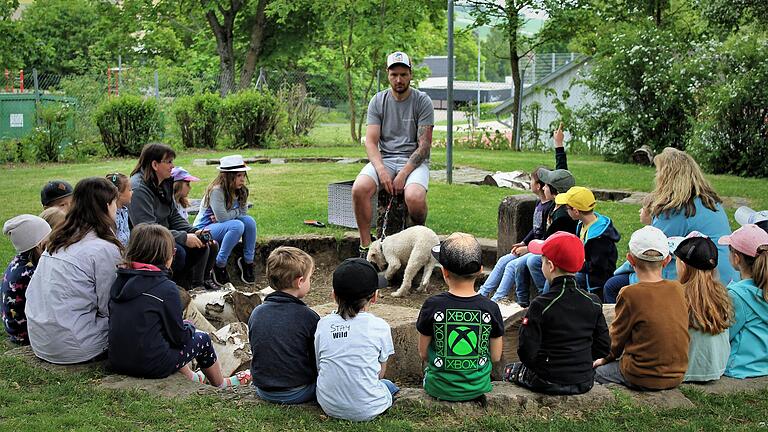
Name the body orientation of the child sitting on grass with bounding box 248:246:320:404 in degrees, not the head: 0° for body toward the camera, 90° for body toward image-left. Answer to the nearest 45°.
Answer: approximately 180°

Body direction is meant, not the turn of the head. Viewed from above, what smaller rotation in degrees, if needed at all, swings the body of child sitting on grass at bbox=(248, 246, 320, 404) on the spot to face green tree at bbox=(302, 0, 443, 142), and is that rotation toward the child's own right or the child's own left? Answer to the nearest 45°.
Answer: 0° — they already face it

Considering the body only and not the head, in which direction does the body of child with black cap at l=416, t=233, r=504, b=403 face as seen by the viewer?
away from the camera

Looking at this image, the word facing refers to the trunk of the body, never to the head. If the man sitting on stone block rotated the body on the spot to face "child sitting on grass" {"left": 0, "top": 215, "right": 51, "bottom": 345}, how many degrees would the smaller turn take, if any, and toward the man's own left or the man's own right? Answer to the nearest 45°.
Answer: approximately 45° to the man's own right

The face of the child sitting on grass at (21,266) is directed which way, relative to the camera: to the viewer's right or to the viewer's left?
to the viewer's right

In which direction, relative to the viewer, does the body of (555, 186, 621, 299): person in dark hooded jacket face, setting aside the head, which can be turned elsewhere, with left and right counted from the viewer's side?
facing to the left of the viewer

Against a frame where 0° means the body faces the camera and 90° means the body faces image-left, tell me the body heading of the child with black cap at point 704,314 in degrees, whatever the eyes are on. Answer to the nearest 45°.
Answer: approximately 135°

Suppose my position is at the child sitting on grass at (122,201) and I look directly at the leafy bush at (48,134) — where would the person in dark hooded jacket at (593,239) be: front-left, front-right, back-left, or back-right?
back-right

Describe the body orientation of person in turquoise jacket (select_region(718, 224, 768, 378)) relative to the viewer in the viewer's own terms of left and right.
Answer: facing away from the viewer and to the left of the viewer

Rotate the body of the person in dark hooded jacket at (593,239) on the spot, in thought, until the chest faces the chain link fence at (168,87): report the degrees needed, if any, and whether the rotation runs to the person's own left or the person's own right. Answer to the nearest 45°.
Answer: approximately 45° to the person's own right

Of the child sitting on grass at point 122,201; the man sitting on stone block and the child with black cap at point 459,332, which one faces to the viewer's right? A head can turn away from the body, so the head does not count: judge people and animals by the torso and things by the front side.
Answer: the child sitting on grass

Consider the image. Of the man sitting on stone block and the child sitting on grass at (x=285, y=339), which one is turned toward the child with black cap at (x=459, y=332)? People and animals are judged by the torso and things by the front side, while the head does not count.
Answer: the man sitting on stone block

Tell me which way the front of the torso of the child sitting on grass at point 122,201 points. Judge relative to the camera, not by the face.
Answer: to the viewer's right

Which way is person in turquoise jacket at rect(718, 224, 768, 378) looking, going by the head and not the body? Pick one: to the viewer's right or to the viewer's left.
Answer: to the viewer's left
